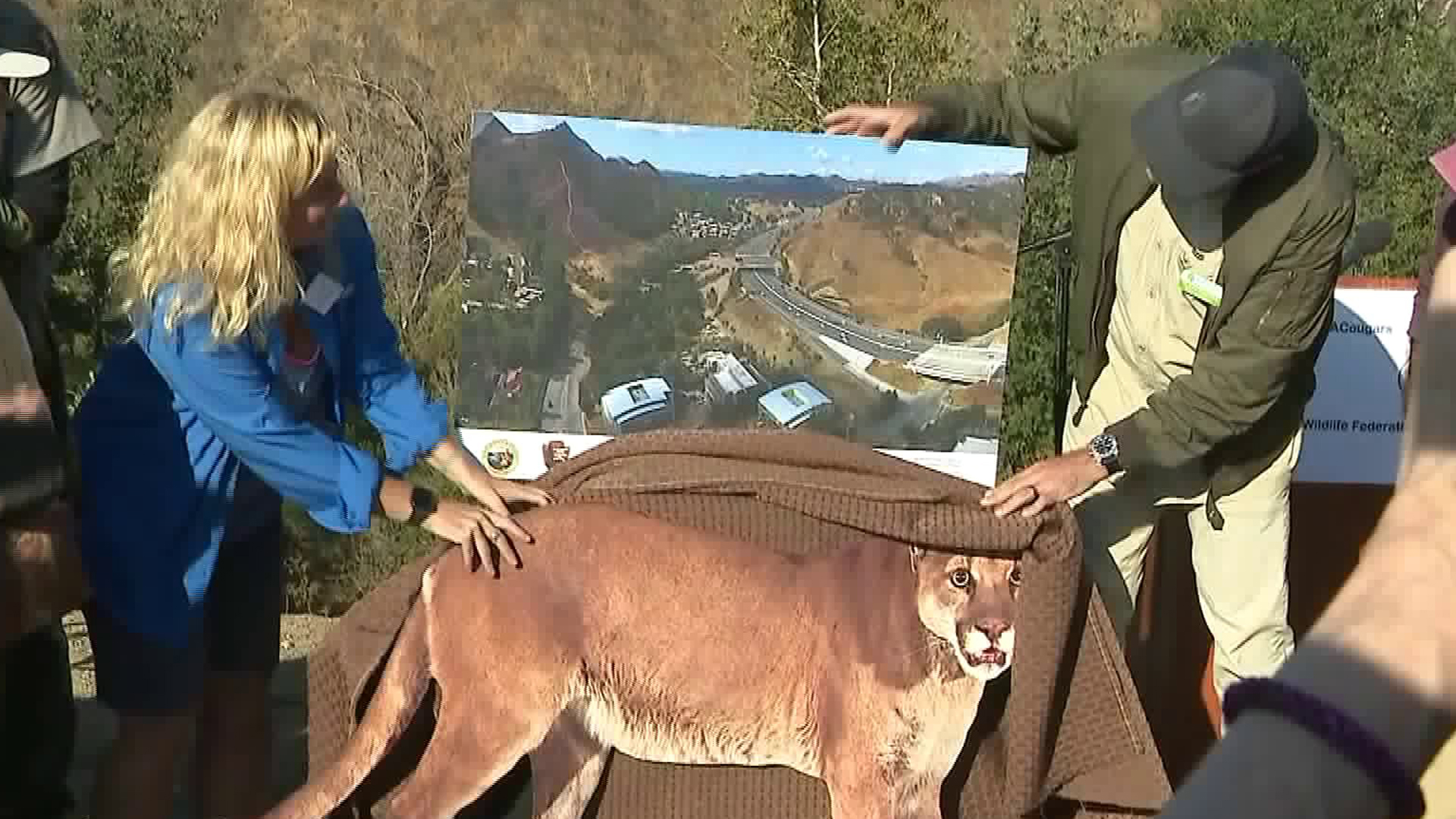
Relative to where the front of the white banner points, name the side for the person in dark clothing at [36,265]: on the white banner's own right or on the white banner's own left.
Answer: on the white banner's own right

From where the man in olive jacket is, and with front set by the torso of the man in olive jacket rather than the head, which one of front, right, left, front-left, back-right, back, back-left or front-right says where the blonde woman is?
front

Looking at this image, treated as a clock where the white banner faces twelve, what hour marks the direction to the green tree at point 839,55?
The green tree is roughly at 4 o'clock from the white banner.

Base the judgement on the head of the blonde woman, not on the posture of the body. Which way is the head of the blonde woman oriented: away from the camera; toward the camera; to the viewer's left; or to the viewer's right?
to the viewer's right

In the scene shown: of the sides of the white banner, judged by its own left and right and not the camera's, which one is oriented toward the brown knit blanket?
right

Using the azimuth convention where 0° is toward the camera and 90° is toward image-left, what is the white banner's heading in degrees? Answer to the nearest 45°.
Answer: approximately 0°

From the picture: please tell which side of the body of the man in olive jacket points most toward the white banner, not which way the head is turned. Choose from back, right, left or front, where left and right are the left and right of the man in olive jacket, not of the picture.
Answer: back

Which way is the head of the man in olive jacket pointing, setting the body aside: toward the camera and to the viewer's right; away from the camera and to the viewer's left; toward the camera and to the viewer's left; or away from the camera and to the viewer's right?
toward the camera and to the viewer's left

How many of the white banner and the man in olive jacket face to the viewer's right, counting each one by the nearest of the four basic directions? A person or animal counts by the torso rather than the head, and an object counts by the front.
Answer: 0

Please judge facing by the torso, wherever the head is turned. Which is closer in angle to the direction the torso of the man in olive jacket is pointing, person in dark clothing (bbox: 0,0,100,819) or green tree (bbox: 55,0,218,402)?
the person in dark clothing

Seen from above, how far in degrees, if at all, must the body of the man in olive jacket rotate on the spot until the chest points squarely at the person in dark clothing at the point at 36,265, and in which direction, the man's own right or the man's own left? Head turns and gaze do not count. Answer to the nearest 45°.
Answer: approximately 45° to the man's own right

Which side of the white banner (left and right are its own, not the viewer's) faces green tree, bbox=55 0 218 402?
right

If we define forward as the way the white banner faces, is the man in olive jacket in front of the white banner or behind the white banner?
in front

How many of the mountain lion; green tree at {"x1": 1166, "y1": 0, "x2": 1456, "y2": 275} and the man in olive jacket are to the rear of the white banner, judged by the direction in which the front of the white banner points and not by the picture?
1

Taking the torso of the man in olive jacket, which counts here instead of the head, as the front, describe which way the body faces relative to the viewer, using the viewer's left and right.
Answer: facing the viewer and to the left of the viewer

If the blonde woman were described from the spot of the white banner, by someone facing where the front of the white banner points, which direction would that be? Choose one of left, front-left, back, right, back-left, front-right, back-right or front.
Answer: front-right

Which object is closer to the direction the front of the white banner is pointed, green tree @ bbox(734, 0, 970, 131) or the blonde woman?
the blonde woman

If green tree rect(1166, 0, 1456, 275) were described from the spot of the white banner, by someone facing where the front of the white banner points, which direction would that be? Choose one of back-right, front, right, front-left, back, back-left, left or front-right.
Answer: back
